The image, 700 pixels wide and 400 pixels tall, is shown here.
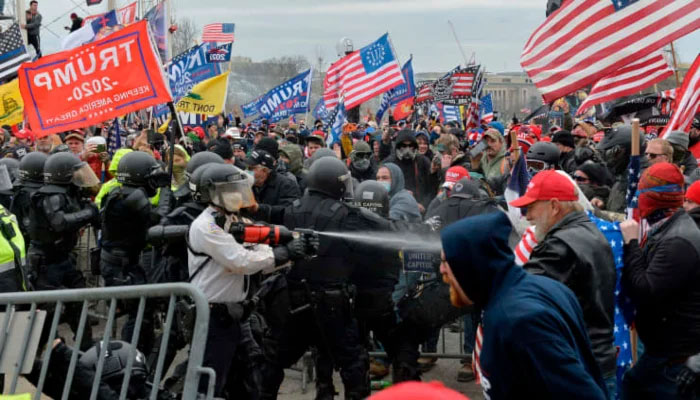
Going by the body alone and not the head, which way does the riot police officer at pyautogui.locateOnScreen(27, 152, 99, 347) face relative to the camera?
to the viewer's right

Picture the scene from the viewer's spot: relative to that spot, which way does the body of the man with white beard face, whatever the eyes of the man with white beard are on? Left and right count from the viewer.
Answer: facing to the left of the viewer

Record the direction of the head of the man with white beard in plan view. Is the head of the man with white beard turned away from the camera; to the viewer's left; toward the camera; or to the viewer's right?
to the viewer's left

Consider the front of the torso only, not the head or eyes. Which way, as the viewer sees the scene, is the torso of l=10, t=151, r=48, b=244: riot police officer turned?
to the viewer's right

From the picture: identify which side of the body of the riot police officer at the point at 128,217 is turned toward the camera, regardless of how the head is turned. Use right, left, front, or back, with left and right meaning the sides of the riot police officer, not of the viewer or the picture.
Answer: right

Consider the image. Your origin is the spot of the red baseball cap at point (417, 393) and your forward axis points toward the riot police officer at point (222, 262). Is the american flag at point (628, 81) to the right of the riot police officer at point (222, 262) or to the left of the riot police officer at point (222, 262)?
right

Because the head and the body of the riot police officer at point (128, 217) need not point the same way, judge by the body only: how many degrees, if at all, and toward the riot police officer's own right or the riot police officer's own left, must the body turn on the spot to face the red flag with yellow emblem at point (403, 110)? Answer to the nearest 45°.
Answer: approximately 45° to the riot police officer's own left

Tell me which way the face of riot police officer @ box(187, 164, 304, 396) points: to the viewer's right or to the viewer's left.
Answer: to the viewer's right

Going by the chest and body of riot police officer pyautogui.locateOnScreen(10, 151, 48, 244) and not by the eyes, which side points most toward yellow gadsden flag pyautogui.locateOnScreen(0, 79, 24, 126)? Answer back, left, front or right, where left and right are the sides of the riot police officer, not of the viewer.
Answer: left

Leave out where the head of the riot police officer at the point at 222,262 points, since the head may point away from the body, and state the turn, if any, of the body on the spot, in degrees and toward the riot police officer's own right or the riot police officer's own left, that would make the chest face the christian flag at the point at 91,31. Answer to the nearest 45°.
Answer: approximately 90° to the riot police officer's own left
